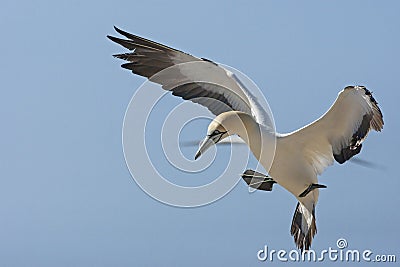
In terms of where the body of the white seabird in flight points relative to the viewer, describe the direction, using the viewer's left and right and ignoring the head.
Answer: facing the viewer and to the left of the viewer
